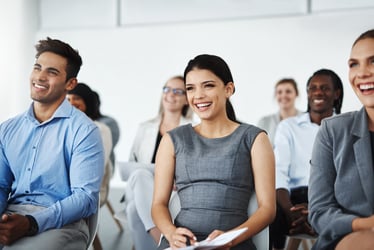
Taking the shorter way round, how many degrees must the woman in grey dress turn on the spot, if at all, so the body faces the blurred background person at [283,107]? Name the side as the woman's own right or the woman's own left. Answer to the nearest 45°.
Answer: approximately 180°

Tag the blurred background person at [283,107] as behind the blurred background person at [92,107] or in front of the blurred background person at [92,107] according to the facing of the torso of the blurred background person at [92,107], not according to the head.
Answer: behind

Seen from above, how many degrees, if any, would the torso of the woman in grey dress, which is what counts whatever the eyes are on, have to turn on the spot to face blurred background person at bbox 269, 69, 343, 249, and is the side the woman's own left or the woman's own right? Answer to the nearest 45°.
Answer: approximately 135° to the woman's own left

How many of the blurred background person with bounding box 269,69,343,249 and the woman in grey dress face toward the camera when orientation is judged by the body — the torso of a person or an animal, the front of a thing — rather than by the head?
2

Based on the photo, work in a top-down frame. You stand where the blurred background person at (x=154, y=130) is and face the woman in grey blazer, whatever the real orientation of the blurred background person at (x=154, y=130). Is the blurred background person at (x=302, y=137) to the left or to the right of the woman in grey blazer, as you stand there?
left
